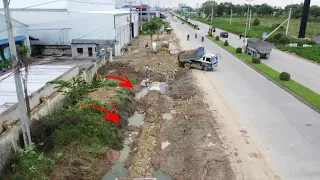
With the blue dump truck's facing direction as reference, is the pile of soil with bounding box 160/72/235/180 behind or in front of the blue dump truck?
in front

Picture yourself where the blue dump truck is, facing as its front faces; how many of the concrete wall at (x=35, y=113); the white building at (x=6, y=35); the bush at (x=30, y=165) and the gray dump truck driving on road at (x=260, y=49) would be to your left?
1

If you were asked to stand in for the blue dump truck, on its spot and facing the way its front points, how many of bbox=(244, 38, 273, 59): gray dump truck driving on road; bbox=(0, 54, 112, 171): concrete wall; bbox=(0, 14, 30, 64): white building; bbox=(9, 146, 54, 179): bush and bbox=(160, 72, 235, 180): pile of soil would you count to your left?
1

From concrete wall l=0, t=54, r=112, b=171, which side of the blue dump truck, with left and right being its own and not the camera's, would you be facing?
right

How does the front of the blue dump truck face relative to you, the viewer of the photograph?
facing the viewer and to the right of the viewer

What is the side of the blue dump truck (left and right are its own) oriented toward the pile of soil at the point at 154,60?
back

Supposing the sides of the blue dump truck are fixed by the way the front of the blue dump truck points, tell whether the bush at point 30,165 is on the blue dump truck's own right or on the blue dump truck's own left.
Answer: on the blue dump truck's own right

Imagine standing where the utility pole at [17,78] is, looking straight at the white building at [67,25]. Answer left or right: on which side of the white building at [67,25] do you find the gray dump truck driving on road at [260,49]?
right

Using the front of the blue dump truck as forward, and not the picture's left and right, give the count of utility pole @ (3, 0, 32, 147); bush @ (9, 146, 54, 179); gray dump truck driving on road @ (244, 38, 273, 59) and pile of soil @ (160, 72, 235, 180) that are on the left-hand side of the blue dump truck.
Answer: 1

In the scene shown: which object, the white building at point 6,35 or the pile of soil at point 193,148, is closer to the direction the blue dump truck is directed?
the pile of soil

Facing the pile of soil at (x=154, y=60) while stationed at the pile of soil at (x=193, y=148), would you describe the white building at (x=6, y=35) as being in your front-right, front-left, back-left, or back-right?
front-left

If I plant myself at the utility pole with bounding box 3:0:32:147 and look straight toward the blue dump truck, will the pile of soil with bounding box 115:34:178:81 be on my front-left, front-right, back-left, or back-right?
front-left

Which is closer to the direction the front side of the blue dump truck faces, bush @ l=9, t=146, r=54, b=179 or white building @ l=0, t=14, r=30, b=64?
the bush
